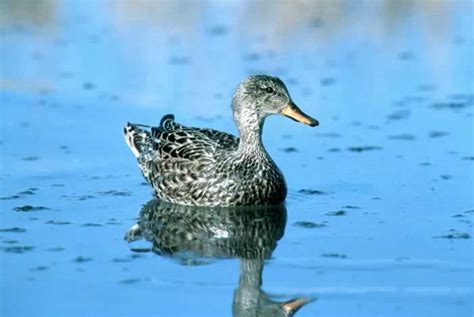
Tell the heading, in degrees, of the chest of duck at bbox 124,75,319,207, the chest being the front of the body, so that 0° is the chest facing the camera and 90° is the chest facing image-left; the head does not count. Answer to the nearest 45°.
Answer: approximately 270°
